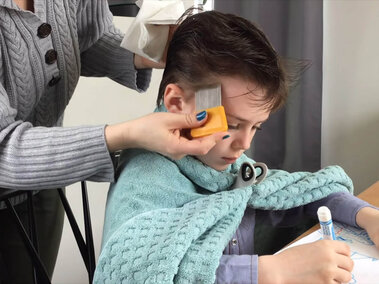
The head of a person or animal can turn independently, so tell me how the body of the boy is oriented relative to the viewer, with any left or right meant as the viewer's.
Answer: facing the viewer and to the right of the viewer

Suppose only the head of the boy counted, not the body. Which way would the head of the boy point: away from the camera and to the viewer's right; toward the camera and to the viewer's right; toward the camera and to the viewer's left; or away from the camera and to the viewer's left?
toward the camera and to the viewer's right

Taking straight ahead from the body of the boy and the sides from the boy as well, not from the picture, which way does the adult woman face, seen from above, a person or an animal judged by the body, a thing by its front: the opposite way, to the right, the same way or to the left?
the same way

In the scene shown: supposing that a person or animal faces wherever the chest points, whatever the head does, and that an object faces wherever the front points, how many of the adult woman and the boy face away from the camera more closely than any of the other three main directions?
0
